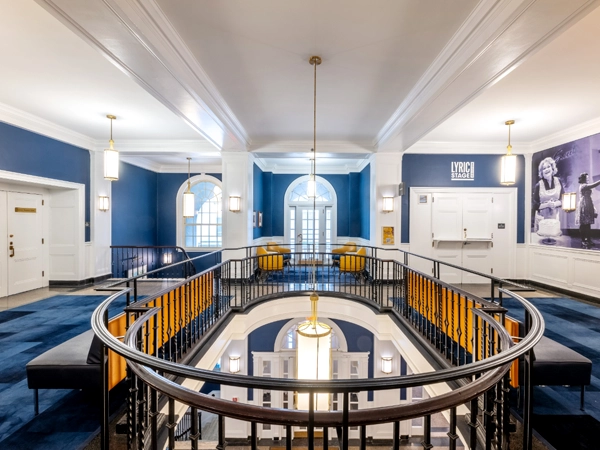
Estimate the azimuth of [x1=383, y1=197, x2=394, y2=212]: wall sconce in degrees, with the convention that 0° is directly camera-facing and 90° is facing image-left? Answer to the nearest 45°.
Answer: approximately 0°

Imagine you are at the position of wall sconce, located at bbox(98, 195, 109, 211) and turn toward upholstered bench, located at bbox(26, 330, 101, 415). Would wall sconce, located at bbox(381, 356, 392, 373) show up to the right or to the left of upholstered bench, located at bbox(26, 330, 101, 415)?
left

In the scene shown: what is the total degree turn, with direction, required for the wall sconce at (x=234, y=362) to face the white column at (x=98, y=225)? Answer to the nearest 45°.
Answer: approximately 90° to its right

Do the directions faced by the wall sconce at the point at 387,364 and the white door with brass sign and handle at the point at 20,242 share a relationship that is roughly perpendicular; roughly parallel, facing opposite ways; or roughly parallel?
roughly perpendicular

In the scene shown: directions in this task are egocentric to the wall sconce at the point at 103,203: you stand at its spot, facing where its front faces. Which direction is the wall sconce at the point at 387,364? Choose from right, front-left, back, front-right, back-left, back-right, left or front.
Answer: front-left

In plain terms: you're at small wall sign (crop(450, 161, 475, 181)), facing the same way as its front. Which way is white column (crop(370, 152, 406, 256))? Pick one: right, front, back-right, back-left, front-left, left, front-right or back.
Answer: front-right

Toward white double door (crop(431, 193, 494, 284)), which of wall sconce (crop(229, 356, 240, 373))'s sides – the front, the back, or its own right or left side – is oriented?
left
